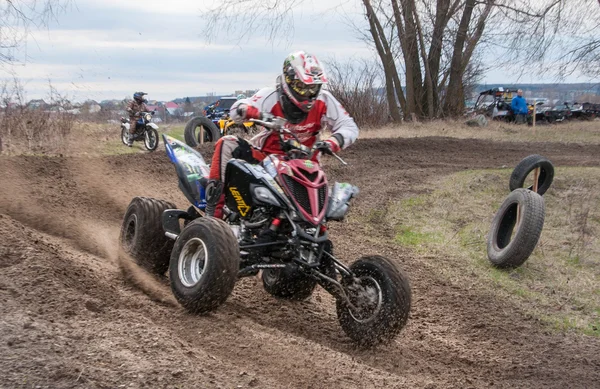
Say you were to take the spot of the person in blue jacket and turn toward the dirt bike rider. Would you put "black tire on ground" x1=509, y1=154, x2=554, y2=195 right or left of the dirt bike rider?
left

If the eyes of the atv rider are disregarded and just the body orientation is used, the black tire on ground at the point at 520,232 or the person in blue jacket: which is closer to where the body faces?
the black tire on ground

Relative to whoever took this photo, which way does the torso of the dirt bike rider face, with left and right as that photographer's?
facing the viewer and to the right of the viewer

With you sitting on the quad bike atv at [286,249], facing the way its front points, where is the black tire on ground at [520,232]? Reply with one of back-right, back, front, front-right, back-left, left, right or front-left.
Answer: left

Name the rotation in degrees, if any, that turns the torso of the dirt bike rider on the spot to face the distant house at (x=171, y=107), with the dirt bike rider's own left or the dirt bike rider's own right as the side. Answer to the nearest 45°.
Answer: approximately 135° to the dirt bike rider's own left
